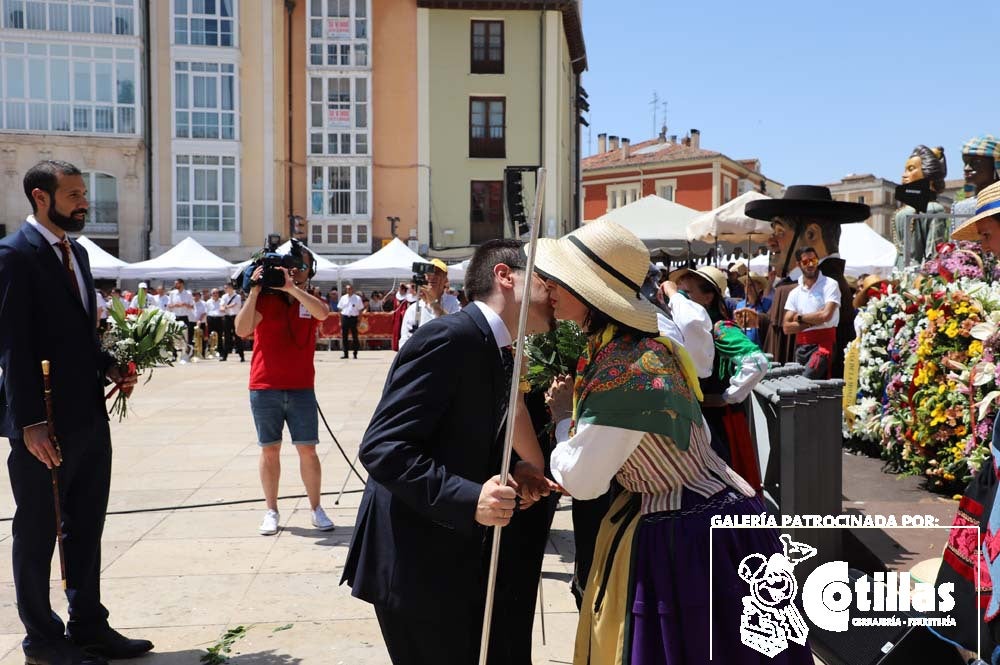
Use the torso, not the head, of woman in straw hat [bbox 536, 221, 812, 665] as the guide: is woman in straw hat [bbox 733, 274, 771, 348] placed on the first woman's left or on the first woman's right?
on the first woman's right

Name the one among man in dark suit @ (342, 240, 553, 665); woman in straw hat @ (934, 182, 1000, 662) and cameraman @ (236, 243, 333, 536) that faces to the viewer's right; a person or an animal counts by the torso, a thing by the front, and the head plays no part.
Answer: the man in dark suit

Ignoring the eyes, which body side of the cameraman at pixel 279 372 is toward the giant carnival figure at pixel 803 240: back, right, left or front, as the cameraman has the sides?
left

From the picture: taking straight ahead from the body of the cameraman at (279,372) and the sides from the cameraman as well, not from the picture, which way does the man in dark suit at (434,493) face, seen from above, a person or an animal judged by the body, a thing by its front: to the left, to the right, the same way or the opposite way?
to the left

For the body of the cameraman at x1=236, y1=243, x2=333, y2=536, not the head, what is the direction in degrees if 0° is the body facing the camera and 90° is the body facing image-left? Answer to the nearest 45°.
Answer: approximately 0°

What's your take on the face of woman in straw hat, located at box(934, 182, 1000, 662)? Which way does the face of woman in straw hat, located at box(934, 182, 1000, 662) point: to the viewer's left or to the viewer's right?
to the viewer's left

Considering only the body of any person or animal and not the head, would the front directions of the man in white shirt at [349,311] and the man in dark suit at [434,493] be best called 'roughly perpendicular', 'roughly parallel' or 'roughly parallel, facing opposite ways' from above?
roughly perpendicular

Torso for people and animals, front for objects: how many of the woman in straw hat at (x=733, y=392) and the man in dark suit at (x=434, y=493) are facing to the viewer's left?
1

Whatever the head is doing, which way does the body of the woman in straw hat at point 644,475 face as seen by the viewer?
to the viewer's left

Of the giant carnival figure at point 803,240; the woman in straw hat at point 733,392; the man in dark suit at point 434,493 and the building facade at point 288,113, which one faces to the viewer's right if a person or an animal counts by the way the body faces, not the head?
the man in dark suit

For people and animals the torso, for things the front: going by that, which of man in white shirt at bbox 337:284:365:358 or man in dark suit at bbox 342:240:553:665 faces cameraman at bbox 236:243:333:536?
the man in white shirt

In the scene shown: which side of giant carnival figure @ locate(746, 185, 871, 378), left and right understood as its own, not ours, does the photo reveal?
left
